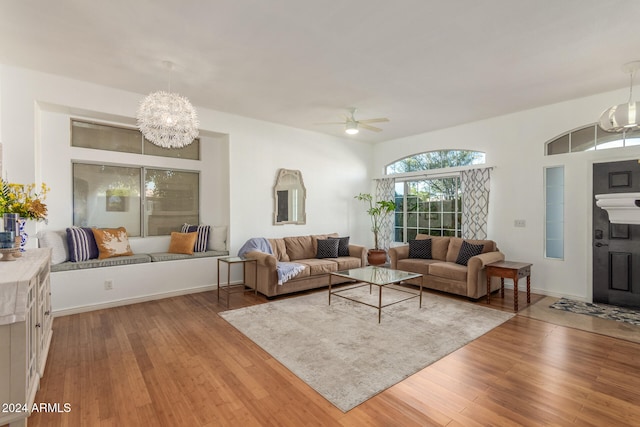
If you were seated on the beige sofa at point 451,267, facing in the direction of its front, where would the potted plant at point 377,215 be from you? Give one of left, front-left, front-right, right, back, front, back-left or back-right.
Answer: right

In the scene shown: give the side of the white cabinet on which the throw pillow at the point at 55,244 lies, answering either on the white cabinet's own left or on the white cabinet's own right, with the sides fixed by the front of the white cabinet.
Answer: on the white cabinet's own left

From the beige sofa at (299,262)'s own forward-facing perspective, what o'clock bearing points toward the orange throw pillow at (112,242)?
The orange throw pillow is roughly at 4 o'clock from the beige sofa.

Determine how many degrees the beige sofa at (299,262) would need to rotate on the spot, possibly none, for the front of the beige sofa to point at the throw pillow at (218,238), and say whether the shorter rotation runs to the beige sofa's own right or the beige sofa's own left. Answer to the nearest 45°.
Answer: approximately 135° to the beige sofa's own right

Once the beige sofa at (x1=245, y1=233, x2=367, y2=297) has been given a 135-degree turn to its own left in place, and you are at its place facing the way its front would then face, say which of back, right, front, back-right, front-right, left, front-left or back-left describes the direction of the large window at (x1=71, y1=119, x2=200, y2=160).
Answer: left

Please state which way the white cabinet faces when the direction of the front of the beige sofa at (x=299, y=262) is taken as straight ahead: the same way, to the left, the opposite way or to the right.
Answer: to the left

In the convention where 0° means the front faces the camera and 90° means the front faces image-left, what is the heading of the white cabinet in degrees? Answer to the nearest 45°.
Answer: approximately 270°

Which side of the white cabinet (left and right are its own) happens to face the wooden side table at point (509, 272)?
front

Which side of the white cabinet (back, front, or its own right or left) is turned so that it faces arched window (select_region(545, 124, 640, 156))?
front

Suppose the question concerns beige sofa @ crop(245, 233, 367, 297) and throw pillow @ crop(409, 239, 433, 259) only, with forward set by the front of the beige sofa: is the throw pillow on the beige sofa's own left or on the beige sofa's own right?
on the beige sofa's own left

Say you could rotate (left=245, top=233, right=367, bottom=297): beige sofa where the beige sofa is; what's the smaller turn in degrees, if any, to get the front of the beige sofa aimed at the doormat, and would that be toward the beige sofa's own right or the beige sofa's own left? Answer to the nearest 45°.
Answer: approximately 45° to the beige sofa's own left

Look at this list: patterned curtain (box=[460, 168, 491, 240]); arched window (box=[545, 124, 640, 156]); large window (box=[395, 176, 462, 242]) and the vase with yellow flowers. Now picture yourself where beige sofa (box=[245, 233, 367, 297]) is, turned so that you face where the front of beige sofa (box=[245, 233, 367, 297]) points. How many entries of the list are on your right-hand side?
1

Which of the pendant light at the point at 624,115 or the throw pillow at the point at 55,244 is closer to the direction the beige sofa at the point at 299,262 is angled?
the pendant light

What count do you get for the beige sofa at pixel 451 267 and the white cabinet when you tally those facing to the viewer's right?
1
